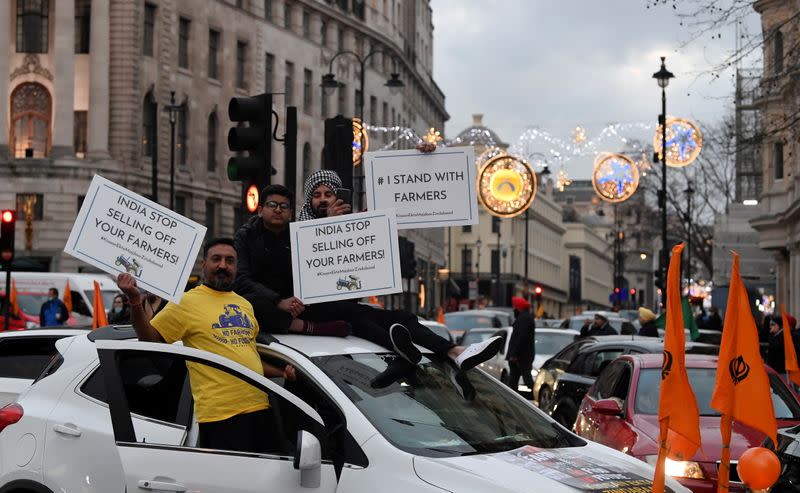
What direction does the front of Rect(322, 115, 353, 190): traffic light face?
away from the camera

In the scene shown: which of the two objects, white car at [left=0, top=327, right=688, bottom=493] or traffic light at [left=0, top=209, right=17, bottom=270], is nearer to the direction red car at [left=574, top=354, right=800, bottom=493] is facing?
the white car

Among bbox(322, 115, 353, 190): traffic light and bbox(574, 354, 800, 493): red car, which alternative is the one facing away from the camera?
the traffic light

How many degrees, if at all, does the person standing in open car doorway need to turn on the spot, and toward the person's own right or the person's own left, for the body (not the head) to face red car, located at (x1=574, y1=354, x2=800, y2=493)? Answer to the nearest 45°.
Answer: approximately 90° to the person's own left

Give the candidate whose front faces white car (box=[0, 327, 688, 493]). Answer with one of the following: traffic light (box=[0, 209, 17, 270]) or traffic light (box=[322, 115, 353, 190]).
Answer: traffic light (box=[0, 209, 17, 270])

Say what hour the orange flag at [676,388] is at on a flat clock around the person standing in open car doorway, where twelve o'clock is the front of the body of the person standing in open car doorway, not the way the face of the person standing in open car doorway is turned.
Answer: The orange flag is roughly at 11 o'clock from the person standing in open car doorway.

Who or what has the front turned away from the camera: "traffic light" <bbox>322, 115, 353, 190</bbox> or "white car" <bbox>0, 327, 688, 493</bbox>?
the traffic light

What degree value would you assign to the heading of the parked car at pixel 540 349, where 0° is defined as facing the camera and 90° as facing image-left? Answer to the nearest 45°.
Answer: approximately 315°

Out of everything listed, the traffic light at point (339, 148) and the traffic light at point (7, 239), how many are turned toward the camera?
1

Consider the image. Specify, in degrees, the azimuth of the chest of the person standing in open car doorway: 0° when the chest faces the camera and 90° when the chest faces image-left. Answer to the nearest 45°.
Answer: approximately 315°
